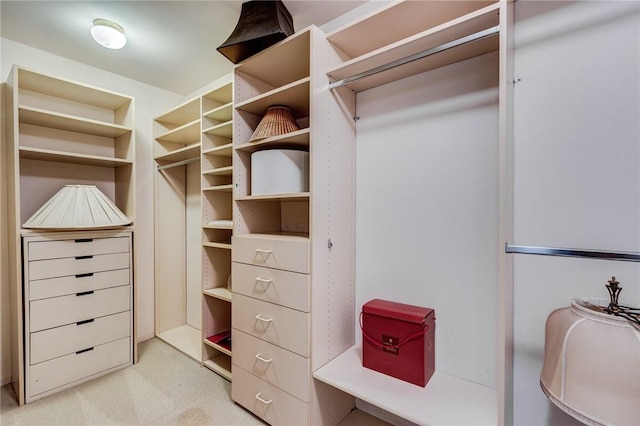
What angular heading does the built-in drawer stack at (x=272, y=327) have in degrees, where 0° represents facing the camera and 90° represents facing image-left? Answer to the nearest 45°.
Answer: approximately 45°

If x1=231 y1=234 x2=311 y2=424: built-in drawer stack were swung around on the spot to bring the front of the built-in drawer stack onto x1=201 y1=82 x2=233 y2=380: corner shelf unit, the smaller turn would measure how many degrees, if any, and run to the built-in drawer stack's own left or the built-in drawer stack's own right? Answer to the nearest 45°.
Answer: approximately 90° to the built-in drawer stack's own right

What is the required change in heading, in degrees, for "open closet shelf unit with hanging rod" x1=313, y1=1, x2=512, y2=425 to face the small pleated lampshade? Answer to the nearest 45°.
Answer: approximately 45° to its right

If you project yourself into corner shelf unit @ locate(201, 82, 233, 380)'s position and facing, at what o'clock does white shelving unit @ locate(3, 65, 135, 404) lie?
The white shelving unit is roughly at 2 o'clock from the corner shelf unit.

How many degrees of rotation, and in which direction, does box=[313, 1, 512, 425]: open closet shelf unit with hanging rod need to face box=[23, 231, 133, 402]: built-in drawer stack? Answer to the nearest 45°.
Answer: approximately 45° to its right

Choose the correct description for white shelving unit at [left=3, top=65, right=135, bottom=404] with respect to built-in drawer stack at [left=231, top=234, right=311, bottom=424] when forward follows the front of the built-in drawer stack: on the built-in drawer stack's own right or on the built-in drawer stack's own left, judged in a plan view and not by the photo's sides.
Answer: on the built-in drawer stack's own right

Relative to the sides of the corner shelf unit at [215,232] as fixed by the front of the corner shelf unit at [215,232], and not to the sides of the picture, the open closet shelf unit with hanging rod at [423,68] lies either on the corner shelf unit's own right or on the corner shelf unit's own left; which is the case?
on the corner shelf unit's own left
